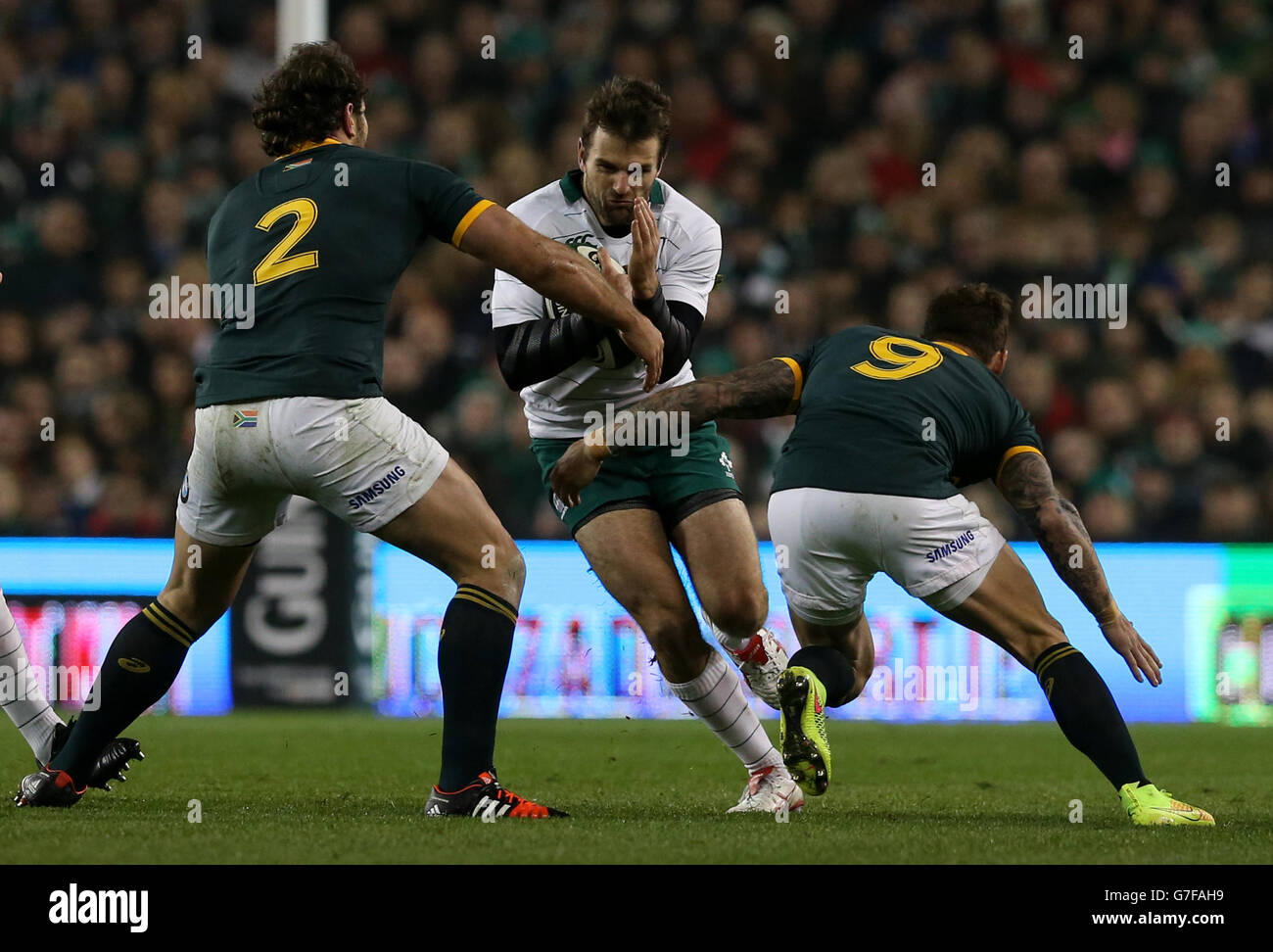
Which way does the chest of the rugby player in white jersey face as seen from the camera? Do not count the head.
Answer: toward the camera

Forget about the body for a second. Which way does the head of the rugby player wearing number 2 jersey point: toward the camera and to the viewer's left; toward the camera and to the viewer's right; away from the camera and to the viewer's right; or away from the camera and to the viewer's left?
away from the camera and to the viewer's right

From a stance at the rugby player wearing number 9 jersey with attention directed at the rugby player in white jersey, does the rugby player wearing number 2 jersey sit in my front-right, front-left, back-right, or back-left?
front-left

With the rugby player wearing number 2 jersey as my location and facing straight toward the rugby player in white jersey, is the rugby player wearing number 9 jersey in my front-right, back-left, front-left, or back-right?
front-right

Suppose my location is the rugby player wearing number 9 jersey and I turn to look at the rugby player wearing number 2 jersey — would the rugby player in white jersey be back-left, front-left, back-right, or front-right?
front-right

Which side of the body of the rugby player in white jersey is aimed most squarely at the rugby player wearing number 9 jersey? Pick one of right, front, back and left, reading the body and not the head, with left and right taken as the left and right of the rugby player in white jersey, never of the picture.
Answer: left

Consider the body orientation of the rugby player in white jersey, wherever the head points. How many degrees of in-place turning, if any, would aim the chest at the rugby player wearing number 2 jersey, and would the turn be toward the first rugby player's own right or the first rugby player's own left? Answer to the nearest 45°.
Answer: approximately 45° to the first rugby player's own right
